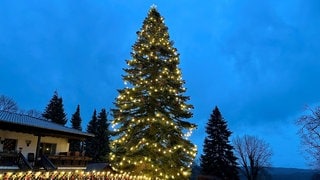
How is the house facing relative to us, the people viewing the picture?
facing the viewer and to the right of the viewer

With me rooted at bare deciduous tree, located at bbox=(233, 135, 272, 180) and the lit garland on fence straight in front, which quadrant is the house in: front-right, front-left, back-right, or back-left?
front-right

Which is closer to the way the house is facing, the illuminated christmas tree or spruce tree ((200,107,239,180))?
the illuminated christmas tree

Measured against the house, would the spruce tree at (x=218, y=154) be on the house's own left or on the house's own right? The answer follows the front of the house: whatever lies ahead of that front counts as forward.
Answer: on the house's own left

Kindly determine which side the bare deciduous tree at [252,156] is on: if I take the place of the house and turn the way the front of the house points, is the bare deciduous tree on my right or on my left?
on my left

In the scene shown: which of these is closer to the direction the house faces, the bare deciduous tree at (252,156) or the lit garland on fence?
the lit garland on fence
